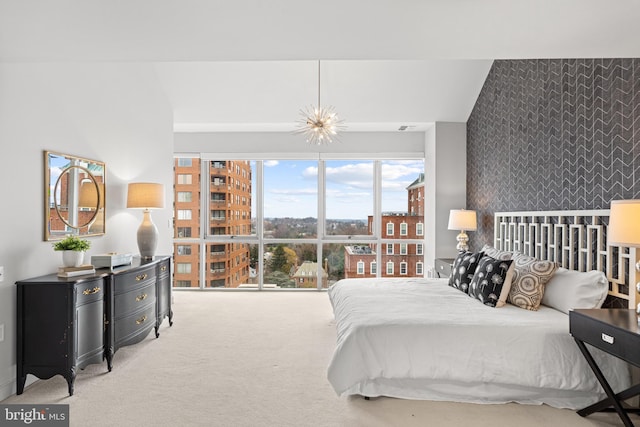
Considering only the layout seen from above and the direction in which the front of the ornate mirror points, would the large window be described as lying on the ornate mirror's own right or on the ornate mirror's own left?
on the ornate mirror's own left

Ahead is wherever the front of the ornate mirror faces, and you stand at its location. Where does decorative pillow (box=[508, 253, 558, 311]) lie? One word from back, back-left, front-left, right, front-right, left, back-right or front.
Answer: front

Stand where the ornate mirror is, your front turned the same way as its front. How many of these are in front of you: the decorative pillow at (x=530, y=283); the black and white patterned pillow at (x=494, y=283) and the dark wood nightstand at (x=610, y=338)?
3

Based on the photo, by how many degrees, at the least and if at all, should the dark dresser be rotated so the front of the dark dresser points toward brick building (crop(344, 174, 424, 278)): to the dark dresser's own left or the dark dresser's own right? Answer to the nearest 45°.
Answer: approximately 90° to the dark dresser's own left

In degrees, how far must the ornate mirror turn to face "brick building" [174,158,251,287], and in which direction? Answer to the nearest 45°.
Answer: approximately 90° to its left

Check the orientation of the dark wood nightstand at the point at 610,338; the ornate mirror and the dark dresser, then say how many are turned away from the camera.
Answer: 0

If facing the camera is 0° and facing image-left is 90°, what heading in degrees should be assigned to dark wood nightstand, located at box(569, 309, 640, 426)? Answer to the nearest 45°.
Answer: approximately 45°

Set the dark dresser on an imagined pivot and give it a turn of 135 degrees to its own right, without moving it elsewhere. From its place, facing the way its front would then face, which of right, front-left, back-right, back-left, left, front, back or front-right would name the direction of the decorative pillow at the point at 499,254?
back

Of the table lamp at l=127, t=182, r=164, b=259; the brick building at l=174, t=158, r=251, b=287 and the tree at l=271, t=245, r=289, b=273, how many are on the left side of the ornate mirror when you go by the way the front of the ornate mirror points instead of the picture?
3

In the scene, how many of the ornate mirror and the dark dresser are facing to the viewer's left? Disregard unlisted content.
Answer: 0

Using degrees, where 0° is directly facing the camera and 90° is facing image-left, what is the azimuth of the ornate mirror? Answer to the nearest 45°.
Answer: approximately 315°

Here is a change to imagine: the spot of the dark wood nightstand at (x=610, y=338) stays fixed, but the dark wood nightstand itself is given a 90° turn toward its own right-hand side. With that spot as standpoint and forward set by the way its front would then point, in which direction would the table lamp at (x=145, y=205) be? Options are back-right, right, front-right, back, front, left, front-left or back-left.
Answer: front-left

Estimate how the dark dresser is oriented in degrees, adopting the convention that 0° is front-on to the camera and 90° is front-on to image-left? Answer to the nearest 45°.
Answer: approximately 315°

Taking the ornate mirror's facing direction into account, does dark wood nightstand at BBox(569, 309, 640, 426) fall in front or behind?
in front

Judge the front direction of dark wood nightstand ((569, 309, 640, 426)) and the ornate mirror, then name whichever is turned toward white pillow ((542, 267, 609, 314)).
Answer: the ornate mirror

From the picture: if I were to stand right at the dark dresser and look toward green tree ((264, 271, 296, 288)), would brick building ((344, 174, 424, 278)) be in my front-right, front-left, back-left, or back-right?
front-right

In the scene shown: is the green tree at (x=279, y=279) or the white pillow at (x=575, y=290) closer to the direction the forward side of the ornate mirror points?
the white pillow

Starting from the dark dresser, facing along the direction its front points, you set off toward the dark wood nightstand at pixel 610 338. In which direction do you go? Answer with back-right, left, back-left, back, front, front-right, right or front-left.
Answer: front

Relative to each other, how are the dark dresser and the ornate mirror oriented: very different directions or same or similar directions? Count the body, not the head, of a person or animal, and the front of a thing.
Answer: same or similar directions

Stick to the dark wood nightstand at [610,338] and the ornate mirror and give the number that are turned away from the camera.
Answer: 0

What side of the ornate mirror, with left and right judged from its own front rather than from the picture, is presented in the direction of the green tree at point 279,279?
left
